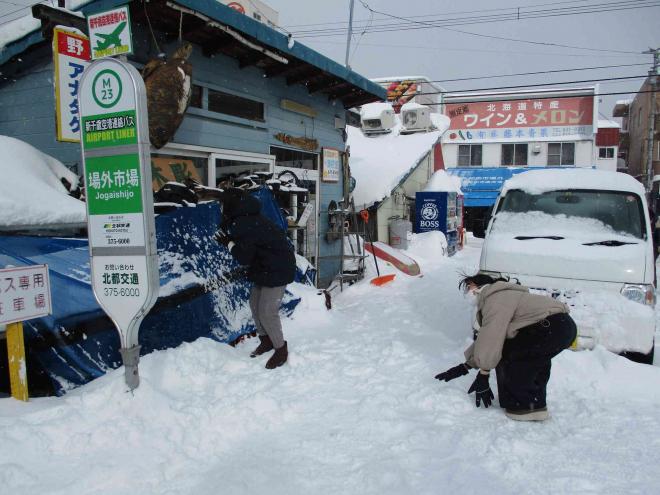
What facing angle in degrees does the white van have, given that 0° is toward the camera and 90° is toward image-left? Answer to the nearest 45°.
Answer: approximately 0°

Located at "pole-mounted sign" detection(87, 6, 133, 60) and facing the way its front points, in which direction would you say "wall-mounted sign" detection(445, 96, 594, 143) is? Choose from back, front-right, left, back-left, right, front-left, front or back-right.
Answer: back-left

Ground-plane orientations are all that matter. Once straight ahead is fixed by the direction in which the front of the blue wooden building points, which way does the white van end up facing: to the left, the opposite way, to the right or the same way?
to the right

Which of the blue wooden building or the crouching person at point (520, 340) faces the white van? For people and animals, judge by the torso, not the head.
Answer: the blue wooden building

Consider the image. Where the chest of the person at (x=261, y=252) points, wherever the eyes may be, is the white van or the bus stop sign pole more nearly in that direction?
the bus stop sign pole

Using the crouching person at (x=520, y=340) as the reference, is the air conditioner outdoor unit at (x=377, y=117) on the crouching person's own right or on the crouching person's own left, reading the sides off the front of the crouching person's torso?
on the crouching person's own right

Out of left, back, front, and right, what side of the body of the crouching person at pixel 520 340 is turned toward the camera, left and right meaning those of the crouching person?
left

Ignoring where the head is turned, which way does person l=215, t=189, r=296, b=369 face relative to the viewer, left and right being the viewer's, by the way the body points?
facing to the left of the viewer
